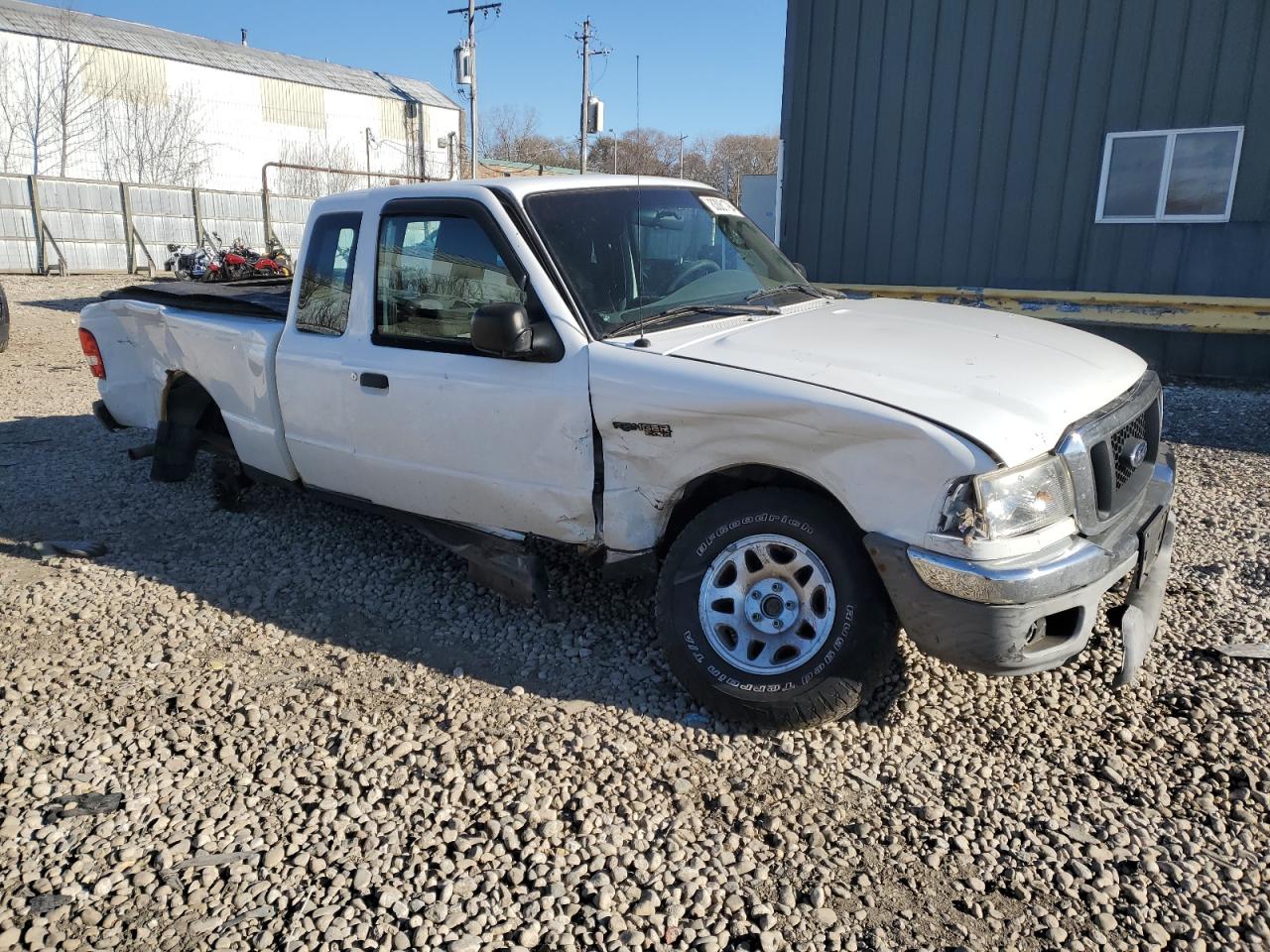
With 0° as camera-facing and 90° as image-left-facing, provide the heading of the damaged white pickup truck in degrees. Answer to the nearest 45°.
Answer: approximately 315°

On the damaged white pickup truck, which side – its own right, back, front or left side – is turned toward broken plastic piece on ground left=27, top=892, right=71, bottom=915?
right

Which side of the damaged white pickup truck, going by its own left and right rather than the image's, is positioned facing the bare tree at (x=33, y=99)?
back

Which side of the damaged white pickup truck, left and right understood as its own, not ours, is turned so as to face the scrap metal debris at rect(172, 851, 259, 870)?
right

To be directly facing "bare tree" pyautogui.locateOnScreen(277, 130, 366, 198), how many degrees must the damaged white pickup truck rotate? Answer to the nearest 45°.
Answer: approximately 135° to its left

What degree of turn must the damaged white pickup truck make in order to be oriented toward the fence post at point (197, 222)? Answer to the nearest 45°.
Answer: approximately 180°

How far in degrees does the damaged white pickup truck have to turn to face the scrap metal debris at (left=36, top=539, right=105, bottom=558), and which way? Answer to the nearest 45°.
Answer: approximately 180°

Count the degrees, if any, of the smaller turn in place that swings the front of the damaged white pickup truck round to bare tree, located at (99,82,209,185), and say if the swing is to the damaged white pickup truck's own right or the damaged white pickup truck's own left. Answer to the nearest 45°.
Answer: approximately 180°

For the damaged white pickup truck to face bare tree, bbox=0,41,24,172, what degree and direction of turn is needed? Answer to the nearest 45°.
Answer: approximately 180°

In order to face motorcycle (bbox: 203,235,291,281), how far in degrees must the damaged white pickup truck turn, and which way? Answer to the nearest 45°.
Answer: approximately 180°

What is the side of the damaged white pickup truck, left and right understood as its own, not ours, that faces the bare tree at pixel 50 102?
back

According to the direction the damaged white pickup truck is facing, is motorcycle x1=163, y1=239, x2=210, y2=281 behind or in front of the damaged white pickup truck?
behind
